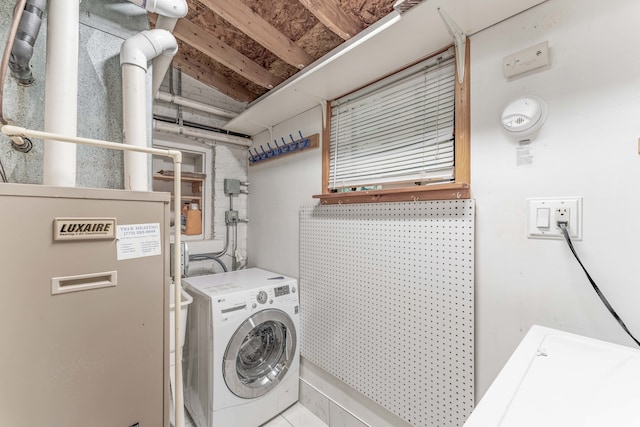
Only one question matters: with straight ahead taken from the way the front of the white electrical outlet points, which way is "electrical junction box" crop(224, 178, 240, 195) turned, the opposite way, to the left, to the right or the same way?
to the left

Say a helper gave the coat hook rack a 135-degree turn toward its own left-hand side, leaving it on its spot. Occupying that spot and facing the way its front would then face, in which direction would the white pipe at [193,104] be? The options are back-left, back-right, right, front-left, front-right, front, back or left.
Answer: back

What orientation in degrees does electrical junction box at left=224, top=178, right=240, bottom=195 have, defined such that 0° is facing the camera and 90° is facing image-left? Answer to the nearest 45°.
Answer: approximately 315°

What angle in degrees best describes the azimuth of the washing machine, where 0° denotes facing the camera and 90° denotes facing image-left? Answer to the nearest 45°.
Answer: approximately 315°

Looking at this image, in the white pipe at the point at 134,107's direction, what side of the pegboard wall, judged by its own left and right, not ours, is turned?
front

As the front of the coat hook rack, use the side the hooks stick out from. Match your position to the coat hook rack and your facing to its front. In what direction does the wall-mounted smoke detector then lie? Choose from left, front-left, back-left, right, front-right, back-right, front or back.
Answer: left

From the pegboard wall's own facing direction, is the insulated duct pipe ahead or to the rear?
ahead

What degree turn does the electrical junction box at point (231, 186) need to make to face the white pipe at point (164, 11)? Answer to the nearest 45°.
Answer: approximately 45° to its right

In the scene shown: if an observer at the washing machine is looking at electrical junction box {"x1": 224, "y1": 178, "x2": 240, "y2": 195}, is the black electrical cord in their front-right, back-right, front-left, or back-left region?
back-right

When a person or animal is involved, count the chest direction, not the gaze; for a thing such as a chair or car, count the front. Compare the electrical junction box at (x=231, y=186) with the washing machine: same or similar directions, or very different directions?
same or similar directions

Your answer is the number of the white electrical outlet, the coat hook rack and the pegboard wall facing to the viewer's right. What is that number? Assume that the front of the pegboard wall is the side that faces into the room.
0

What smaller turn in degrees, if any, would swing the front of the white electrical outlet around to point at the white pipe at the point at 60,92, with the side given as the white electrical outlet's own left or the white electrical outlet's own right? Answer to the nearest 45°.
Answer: approximately 45° to the white electrical outlet's own right
